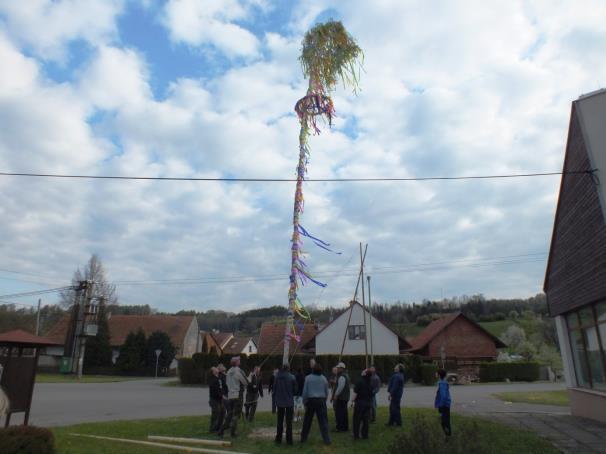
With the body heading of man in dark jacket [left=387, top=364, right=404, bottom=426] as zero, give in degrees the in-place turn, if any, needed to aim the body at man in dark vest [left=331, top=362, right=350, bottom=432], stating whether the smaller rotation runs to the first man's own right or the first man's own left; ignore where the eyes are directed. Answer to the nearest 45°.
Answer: approximately 45° to the first man's own left

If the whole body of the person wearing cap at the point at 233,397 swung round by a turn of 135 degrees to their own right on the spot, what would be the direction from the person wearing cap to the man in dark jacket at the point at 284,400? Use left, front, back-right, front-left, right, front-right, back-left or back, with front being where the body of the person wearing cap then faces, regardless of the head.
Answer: front-left

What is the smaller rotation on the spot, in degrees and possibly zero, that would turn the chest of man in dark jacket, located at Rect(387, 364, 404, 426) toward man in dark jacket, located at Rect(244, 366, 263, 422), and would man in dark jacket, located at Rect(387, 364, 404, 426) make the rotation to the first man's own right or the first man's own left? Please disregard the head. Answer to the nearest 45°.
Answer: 0° — they already face them

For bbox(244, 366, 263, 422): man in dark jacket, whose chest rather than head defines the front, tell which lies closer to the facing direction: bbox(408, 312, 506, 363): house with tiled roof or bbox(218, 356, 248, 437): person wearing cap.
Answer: the house with tiled roof

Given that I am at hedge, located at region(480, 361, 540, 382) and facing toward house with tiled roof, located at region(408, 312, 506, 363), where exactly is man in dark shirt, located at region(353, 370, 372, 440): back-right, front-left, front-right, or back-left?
back-left

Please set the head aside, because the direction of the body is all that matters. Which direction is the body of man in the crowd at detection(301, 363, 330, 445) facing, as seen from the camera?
away from the camera

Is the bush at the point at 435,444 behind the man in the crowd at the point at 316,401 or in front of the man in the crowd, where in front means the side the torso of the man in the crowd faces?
behind

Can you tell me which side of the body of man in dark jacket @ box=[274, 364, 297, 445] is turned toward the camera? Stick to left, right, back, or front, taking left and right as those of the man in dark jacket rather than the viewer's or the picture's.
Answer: back

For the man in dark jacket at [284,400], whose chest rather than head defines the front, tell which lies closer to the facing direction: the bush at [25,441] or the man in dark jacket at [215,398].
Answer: the man in dark jacket

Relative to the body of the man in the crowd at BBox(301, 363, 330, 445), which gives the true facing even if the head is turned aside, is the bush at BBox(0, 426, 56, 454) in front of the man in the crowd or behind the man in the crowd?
behind
